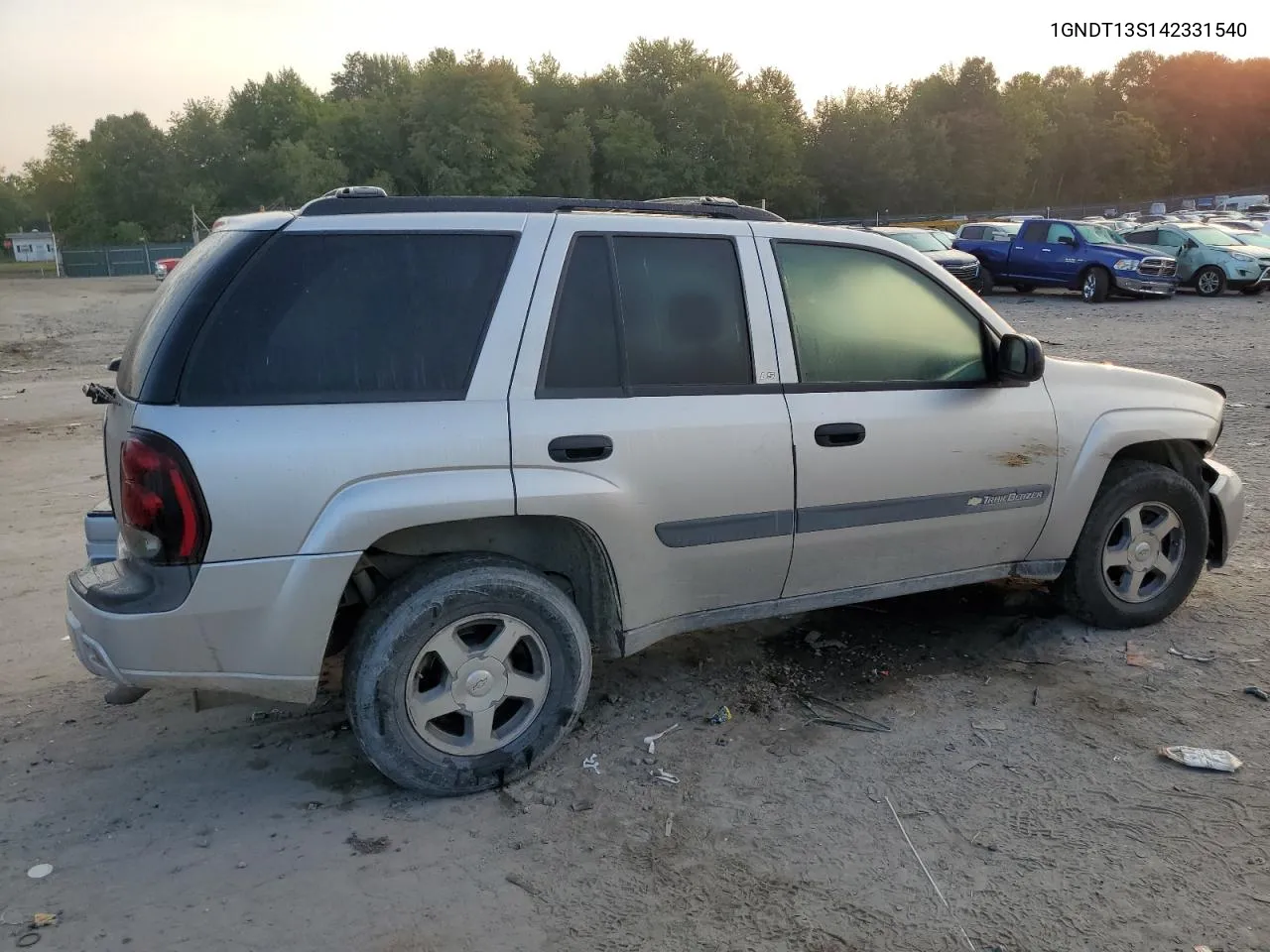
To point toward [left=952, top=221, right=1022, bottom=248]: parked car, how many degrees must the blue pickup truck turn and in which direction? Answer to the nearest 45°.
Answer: approximately 180°

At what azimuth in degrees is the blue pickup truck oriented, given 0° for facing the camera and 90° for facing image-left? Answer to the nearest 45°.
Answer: approximately 315°

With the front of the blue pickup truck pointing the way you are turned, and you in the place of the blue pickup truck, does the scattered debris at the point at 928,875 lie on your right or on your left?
on your right

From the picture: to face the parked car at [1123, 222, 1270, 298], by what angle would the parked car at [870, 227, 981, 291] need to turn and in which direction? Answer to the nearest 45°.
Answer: approximately 45° to its left

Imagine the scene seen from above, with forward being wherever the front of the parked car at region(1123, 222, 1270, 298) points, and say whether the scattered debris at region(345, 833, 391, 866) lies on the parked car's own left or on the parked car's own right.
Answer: on the parked car's own right

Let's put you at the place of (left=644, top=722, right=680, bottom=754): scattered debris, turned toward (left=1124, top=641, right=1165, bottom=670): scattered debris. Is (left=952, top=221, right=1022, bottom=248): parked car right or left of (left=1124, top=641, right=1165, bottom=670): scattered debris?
left
